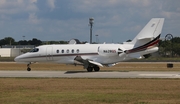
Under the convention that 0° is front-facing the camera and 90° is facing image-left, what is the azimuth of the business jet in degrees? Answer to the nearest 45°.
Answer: approximately 90°
